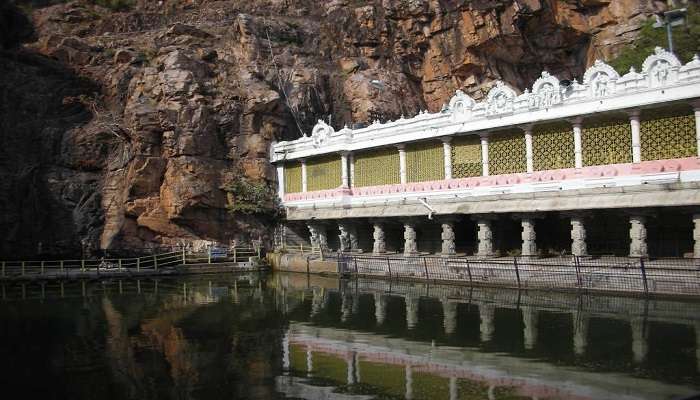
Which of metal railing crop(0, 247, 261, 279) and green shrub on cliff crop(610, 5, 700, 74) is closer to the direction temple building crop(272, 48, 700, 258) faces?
the metal railing

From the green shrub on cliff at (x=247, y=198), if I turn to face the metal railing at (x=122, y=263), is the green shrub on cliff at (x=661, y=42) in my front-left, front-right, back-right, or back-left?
back-left

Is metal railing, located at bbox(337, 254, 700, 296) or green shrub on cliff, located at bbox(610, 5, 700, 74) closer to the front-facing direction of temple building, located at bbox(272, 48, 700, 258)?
the metal railing

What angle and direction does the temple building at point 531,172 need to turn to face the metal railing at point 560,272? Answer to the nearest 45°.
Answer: approximately 45° to its left

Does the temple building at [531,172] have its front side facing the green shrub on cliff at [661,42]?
no

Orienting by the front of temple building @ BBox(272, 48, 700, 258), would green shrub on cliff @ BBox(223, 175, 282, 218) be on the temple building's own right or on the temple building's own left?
on the temple building's own right

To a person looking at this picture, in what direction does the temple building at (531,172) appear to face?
facing the viewer and to the left of the viewer
